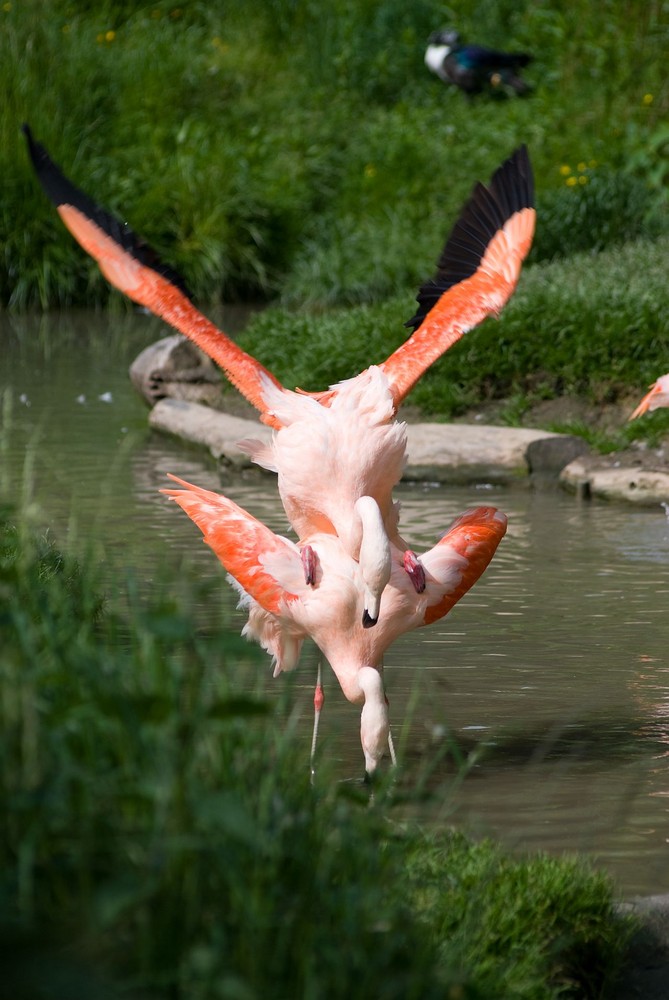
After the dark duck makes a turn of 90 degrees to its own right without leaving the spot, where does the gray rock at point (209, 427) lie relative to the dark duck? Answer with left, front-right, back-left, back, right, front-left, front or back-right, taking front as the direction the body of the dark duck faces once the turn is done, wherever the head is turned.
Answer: back

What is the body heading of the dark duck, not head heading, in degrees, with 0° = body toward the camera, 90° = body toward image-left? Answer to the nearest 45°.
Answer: approximately 90°

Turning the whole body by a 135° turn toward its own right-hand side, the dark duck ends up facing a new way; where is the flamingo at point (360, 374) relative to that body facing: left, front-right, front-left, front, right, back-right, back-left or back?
back-right

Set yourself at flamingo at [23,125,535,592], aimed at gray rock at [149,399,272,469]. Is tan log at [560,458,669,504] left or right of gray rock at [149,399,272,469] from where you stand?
right

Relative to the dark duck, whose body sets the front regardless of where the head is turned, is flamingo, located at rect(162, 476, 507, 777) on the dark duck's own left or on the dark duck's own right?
on the dark duck's own left

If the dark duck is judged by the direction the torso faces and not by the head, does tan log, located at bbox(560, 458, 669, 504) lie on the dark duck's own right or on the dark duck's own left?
on the dark duck's own left
